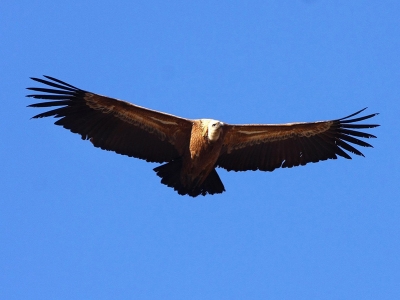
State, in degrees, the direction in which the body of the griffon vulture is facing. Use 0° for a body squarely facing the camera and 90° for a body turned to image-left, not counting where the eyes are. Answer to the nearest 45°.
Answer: approximately 0°
